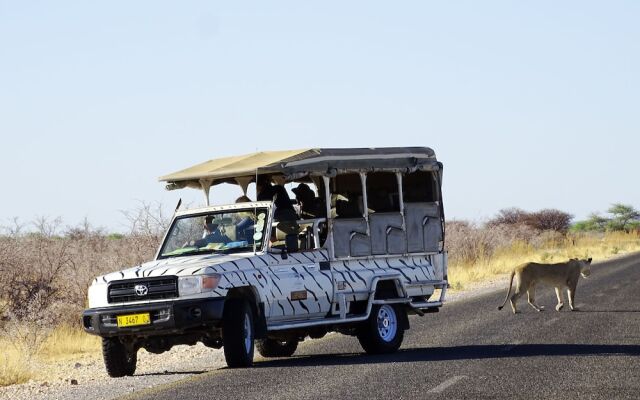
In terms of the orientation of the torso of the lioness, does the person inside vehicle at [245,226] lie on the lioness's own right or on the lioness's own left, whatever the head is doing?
on the lioness's own right

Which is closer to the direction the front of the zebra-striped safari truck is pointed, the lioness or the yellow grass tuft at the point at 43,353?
the yellow grass tuft

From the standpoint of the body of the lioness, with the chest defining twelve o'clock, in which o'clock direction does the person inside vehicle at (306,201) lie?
The person inside vehicle is roughly at 4 o'clock from the lioness.

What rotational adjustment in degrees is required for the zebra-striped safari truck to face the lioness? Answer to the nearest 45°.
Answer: approximately 180°

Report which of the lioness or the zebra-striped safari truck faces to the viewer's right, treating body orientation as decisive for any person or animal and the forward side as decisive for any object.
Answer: the lioness

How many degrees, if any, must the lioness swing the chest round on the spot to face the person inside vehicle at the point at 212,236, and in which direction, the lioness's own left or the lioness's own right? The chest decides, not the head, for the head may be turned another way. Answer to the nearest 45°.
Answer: approximately 135° to the lioness's own right

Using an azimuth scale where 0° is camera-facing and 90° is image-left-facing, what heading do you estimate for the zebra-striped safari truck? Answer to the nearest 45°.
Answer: approximately 45°

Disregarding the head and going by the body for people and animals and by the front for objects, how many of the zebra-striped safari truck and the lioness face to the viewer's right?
1

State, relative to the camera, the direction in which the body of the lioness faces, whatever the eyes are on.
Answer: to the viewer's right
